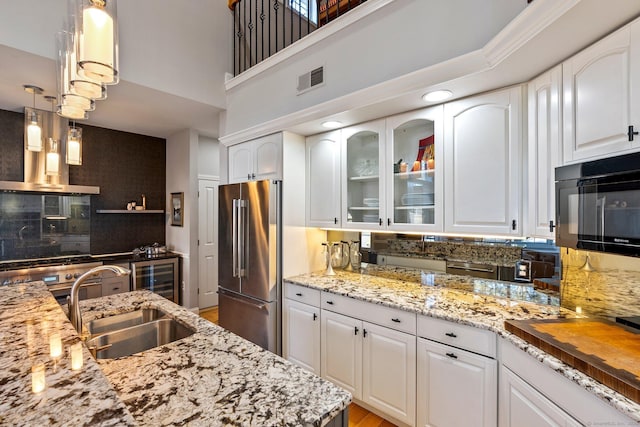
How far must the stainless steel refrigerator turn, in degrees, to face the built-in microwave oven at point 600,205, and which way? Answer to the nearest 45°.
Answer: approximately 90° to its left

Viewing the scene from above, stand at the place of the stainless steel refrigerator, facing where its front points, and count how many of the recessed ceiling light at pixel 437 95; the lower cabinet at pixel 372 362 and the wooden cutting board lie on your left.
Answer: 3

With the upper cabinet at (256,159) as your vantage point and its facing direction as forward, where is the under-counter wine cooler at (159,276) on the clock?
The under-counter wine cooler is roughly at 3 o'clock from the upper cabinet.

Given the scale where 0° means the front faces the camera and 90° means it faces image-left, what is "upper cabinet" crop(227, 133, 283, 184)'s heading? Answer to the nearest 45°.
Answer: approximately 45°

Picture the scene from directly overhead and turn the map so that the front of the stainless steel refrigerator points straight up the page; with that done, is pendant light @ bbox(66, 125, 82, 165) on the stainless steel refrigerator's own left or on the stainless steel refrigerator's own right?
on the stainless steel refrigerator's own right

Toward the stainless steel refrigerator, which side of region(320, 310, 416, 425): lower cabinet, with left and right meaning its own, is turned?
right

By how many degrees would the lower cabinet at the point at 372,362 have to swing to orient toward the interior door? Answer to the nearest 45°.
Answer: approximately 90° to its right

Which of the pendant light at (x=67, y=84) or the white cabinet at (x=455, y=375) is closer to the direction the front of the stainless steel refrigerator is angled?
the pendant light
